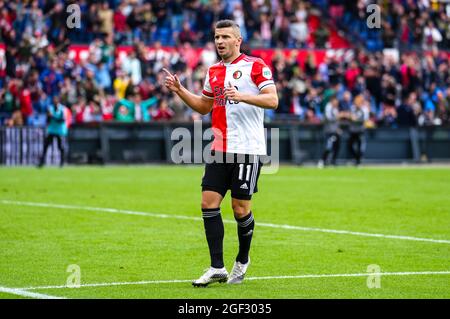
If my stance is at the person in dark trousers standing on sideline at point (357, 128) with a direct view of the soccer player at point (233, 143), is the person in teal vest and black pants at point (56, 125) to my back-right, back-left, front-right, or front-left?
front-right

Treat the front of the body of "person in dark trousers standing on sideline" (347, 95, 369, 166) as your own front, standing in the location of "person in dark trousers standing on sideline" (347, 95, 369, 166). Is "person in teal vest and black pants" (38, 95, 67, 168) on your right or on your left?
on your right

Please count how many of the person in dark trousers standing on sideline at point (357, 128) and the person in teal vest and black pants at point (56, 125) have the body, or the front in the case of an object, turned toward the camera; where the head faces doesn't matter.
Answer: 2

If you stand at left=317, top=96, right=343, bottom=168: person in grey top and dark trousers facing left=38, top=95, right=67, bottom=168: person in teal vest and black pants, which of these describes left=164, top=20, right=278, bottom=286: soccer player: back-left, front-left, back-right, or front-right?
front-left

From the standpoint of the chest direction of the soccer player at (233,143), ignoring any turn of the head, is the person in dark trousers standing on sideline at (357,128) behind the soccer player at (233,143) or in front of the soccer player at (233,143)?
behind

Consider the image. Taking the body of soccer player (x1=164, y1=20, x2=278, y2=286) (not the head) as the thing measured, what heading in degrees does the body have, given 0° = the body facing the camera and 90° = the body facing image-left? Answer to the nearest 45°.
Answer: approximately 45°

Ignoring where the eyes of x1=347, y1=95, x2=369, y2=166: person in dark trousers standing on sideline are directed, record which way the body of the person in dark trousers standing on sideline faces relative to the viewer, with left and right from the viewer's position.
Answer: facing the viewer

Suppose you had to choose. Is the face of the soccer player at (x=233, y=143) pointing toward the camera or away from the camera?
toward the camera

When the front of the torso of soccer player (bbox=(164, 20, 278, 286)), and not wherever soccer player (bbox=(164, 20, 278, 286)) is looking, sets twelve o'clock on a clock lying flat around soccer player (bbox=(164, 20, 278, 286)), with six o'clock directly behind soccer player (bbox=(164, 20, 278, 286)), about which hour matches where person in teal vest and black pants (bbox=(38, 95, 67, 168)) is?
person in teal vest and black pants (bbox=(38, 95, 67, 168)) is roughly at 4 o'clock from soccer player (bbox=(164, 20, 278, 286)).

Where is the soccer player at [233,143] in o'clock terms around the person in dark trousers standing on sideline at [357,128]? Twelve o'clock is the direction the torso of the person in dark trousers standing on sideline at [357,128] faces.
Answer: the soccer player at [233,143] is roughly at 12 o'clock from the person in dark trousers standing on sideline at [357,128].
